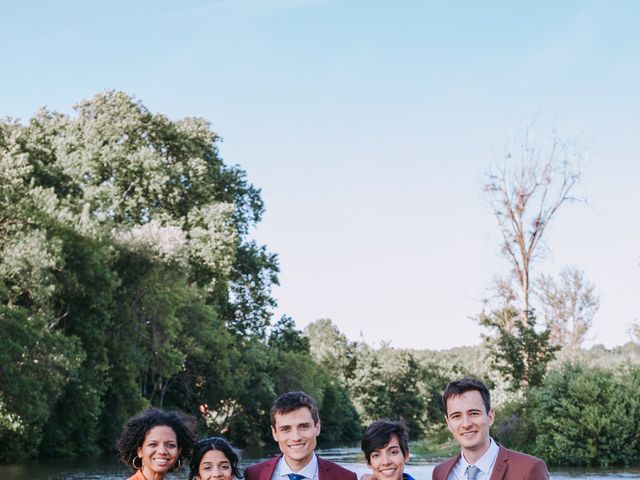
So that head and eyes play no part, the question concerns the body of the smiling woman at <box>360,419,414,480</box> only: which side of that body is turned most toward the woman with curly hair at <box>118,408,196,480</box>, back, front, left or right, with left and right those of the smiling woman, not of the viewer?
right

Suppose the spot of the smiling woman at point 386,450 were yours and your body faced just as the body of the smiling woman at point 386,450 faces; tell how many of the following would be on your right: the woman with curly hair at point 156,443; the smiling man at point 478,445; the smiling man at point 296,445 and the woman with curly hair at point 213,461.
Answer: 3

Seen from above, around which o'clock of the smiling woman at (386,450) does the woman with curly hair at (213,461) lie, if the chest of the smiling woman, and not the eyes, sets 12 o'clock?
The woman with curly hair is roughly at 3 o'clock from the smiling woman.

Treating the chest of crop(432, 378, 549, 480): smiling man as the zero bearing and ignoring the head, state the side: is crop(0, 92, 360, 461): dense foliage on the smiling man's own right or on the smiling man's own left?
on the smiling man's own right

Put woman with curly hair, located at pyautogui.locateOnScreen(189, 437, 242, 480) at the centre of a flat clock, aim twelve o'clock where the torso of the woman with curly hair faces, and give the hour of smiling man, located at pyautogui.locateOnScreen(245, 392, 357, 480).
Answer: The smiling man is roughly at 10 o'clock from the woman with curly hair.

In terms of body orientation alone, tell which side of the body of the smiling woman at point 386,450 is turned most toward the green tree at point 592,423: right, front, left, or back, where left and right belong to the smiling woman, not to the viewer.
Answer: back

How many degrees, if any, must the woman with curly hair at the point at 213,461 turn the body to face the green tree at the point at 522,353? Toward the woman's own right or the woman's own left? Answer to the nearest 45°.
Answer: approximately 135° to the woman's own left

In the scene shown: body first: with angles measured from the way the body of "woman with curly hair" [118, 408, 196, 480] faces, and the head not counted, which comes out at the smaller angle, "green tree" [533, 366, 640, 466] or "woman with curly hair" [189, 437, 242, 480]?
the woman with curly hair

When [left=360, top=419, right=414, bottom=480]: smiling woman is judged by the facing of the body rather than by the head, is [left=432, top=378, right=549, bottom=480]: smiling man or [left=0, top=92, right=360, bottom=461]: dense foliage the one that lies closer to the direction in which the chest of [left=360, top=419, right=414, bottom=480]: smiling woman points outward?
the smiling man

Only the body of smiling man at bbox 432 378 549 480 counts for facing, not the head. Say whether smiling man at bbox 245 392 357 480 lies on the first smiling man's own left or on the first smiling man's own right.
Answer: on the first smiling man's own right
